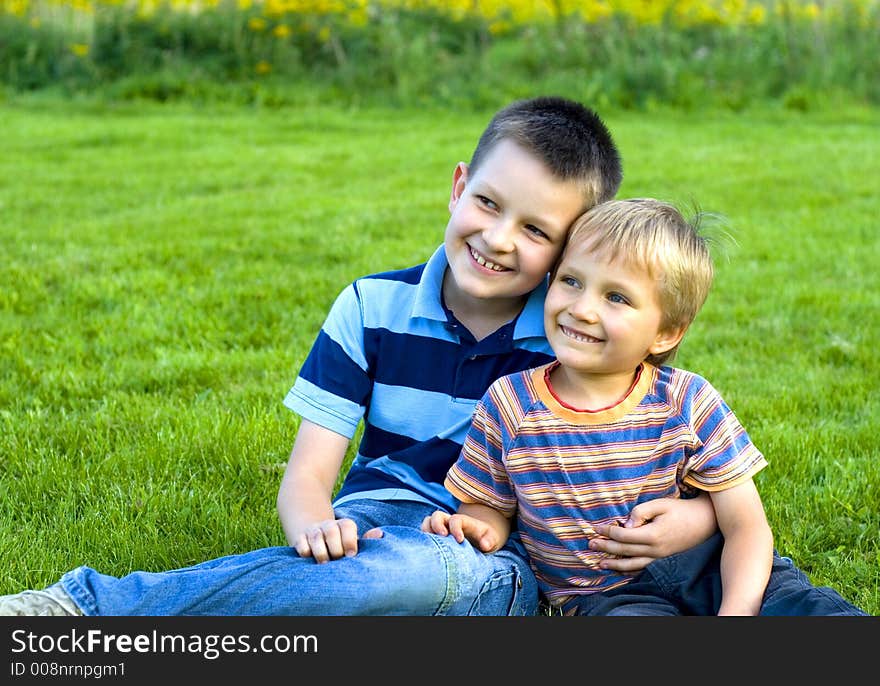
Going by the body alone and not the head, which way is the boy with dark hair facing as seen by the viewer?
toward the camera
